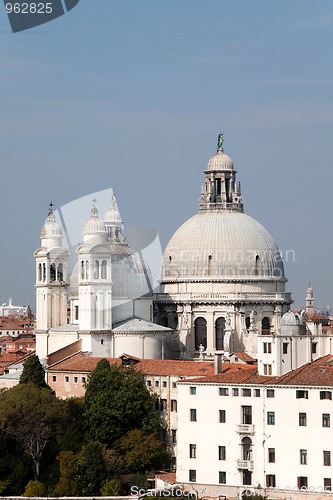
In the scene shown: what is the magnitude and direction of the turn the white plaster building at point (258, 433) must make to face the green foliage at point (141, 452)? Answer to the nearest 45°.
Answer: approximately 135° to its right

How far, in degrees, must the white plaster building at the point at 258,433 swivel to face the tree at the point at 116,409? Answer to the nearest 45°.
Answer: approximately 135° to its right

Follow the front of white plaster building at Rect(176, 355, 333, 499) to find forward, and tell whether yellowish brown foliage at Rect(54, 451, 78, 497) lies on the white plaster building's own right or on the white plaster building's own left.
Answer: on the white plaster building's own right

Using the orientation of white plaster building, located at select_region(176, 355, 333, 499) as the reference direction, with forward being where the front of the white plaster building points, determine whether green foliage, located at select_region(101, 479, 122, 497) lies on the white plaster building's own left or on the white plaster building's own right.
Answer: on the white plaster building's own right

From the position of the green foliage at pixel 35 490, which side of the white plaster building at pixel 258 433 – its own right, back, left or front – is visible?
right

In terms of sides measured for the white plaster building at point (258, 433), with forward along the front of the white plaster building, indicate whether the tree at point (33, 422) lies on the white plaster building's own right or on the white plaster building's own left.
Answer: on the white plaster building's own right

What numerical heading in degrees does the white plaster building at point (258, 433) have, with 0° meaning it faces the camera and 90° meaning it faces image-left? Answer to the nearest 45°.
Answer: approximately 0°

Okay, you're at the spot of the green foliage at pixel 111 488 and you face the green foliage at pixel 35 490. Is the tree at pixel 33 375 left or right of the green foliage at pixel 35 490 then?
right

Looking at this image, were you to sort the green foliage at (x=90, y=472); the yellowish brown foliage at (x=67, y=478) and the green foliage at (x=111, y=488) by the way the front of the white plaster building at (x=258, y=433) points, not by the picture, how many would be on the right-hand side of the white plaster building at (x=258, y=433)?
3
